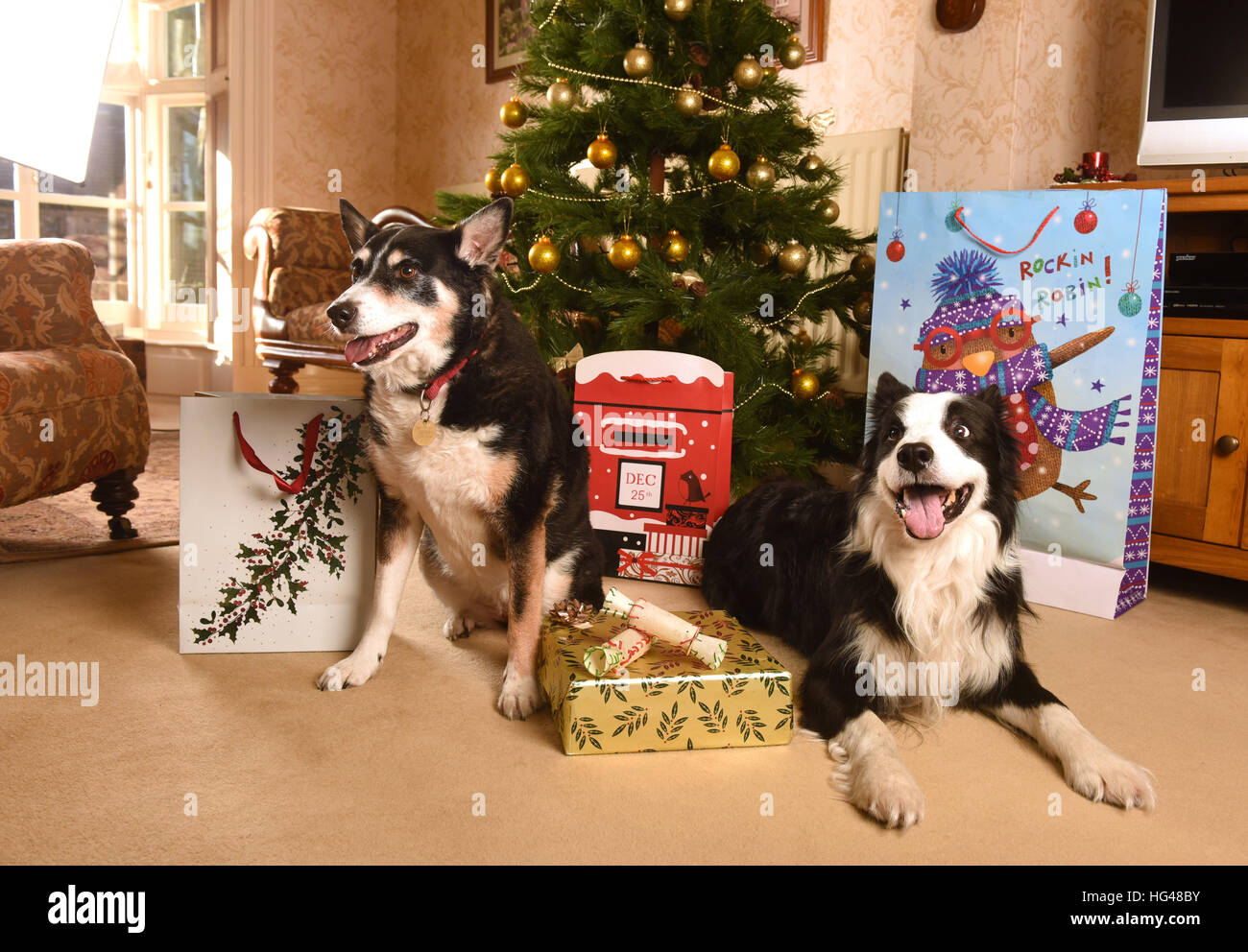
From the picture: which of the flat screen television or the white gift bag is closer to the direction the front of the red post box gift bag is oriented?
the white gift bag

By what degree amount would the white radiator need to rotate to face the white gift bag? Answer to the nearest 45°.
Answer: approximately 45° to its right

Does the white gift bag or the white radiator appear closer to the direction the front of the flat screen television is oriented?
the white gift bag

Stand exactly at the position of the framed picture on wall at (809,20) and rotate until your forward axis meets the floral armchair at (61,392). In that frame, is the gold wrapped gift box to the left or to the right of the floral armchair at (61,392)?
left

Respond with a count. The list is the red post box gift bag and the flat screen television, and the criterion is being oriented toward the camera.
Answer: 2

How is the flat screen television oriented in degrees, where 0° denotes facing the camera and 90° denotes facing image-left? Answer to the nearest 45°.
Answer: approximately 0°

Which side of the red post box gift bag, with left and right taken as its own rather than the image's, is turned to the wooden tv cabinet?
left

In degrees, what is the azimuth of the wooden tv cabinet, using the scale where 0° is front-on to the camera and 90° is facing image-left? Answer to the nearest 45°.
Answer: approximately 45°

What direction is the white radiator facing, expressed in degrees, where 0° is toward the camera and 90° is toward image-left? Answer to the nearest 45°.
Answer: approximately 0°

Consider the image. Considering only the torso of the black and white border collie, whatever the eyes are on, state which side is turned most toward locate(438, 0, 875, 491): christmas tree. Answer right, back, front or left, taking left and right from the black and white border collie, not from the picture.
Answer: back
